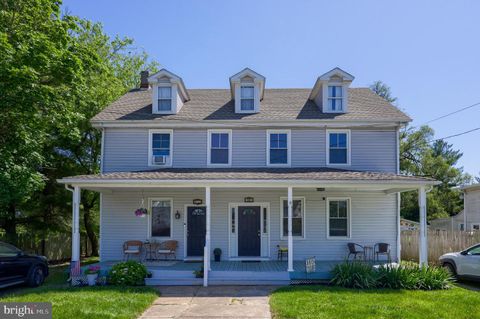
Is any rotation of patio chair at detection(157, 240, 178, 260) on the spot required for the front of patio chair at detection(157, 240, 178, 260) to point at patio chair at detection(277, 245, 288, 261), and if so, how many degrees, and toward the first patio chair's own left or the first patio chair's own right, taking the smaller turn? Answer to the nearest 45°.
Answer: approximately 135° to the first patio chair's own left

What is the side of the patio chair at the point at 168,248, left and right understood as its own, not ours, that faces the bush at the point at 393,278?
left

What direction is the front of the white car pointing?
to the viewer's left

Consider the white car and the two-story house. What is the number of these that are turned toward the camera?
1

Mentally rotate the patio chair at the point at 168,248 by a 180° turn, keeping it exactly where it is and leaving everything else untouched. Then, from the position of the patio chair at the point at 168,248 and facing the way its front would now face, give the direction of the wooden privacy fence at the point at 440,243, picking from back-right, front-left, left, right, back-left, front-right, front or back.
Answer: front-right

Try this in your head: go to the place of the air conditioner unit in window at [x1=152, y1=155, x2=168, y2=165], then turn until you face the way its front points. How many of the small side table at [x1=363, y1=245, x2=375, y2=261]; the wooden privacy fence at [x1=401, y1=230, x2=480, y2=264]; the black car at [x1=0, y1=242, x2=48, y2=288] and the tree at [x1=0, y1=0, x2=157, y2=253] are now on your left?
2

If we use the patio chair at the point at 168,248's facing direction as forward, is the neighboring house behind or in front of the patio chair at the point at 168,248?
behind

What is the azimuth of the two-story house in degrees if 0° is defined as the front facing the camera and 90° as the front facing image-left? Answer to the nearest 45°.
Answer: approximately 0°

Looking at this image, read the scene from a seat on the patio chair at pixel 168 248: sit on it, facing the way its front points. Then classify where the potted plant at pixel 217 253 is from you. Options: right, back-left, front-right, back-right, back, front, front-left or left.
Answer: back-left
